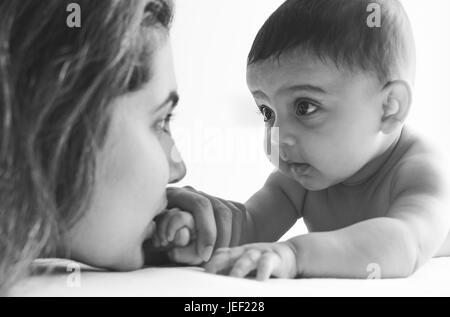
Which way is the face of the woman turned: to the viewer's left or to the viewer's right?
to the viewer's right
